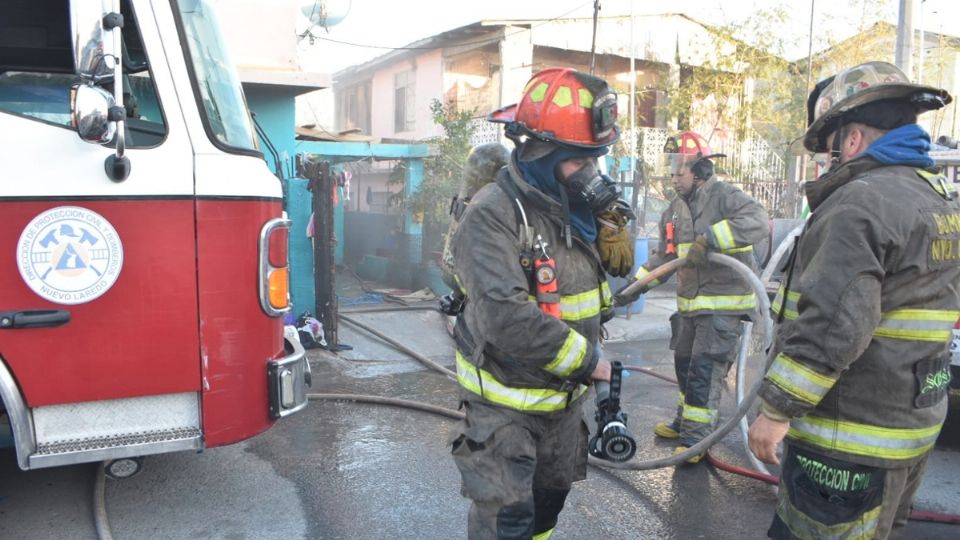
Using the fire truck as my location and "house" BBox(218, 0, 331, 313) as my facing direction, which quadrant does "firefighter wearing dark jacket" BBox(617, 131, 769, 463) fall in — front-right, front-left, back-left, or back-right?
front-right

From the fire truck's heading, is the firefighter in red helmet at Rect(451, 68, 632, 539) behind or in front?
in front

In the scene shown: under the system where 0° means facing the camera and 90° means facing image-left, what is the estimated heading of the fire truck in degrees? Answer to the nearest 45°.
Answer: approximately 270°

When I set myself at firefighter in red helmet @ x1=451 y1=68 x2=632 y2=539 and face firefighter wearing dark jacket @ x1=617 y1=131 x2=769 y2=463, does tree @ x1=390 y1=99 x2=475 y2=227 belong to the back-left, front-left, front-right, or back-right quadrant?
front-left

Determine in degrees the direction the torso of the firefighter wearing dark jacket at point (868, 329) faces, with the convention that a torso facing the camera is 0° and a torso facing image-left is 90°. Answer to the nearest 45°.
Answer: approximately 135°

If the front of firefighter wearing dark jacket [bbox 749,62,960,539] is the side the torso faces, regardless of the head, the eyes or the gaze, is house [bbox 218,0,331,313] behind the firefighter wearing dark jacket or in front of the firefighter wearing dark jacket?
in front

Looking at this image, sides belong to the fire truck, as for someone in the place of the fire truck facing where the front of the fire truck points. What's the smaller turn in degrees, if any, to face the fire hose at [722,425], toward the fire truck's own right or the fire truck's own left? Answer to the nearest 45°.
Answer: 0° — it already faces it

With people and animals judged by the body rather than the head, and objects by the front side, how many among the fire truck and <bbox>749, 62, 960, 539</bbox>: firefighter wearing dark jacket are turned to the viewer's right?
1

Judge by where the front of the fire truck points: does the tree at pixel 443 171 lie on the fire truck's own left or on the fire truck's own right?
on the fire truck's own left

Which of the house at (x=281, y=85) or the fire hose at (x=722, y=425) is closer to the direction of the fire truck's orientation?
the fire hose
